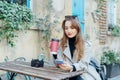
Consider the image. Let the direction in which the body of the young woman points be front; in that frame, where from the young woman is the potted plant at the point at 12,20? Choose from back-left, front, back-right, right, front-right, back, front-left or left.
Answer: right

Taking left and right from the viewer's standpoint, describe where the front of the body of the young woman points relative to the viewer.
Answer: facing the viewer and to the left of the viewer

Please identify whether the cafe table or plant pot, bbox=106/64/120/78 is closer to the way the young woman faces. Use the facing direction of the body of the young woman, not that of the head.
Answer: the cafe table

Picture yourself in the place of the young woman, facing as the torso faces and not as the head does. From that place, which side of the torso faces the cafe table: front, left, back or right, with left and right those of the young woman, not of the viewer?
front
